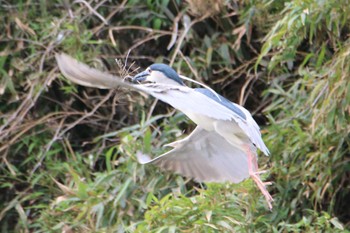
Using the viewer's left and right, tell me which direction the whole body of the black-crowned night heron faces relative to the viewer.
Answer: facing to the left of the viewer
